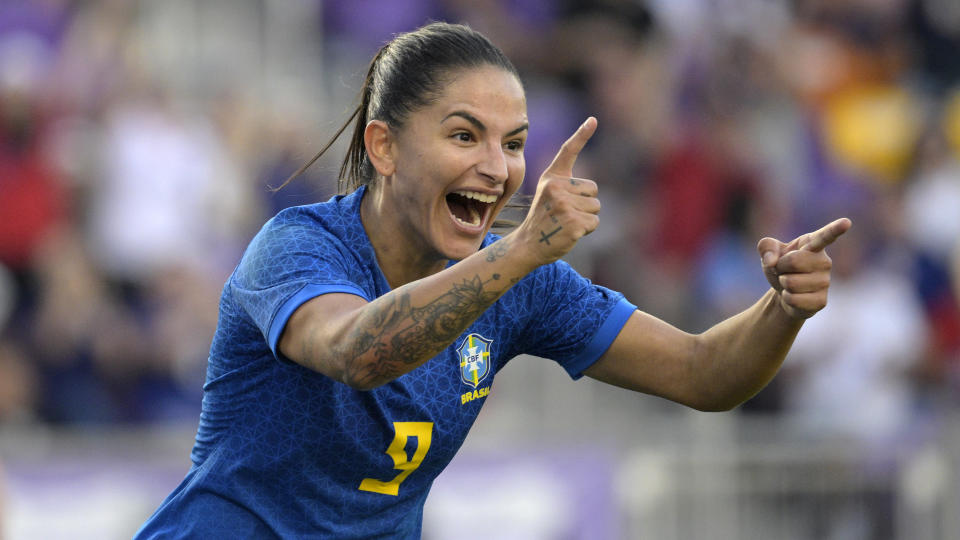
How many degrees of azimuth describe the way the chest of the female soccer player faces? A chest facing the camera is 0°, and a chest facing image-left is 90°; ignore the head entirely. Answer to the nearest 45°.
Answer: approximately 315°

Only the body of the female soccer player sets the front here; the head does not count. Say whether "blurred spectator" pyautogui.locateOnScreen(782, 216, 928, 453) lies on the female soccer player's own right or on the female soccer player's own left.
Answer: on the female soccer player's own left
